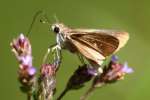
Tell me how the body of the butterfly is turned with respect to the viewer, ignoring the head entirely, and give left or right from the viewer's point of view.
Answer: facing to the left of the viewer
